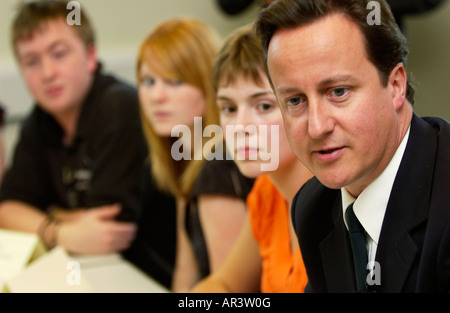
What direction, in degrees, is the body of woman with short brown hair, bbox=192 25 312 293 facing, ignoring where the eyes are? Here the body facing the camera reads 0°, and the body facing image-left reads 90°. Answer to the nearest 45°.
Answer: approximately 45°

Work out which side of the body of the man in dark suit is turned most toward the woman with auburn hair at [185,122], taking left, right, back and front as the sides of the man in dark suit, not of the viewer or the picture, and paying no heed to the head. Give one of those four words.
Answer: right
